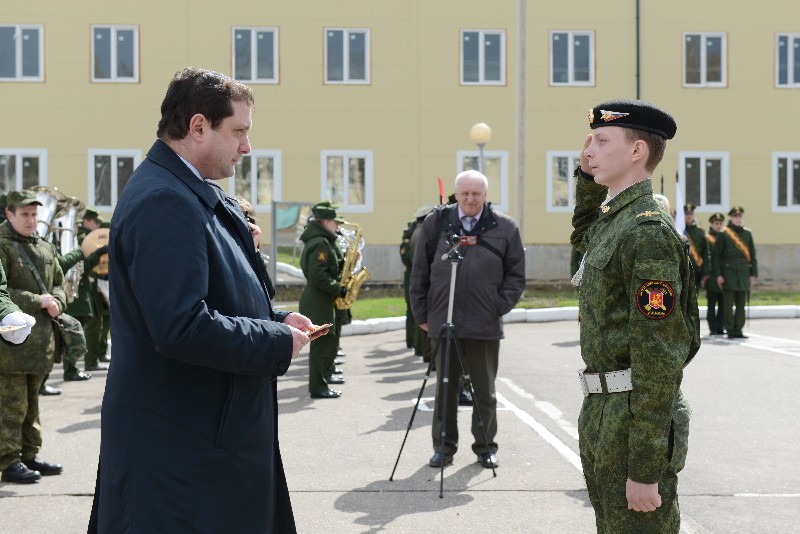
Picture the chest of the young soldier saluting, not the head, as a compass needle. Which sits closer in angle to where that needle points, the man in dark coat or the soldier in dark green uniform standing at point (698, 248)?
the man in dark coat

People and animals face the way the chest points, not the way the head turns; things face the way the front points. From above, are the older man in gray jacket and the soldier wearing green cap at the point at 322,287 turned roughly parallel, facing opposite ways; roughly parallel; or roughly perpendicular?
roughly perpendicular

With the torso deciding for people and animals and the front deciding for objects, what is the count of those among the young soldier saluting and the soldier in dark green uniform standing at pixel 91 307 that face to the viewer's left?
1

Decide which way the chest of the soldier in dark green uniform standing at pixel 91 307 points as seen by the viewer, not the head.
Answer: to the viewer's right

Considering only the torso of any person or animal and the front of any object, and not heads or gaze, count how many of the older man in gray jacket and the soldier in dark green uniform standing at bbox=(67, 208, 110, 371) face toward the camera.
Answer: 1

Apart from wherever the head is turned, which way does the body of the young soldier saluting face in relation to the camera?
to the viewer's left

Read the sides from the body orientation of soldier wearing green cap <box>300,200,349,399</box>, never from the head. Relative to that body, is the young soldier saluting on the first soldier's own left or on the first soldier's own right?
on the first soldier's own right

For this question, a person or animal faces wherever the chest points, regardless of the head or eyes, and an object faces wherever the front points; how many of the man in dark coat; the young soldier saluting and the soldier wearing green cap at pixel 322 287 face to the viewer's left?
1

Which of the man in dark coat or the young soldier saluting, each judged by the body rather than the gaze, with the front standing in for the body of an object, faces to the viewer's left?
the young soldier saluting

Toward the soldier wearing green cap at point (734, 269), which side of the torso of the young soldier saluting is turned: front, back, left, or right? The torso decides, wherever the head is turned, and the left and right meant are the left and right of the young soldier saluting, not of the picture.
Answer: right

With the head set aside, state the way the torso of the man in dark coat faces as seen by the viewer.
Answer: to the viewer's right

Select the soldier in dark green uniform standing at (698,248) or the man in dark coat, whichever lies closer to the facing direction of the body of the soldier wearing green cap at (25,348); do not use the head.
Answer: the man in dark coat
